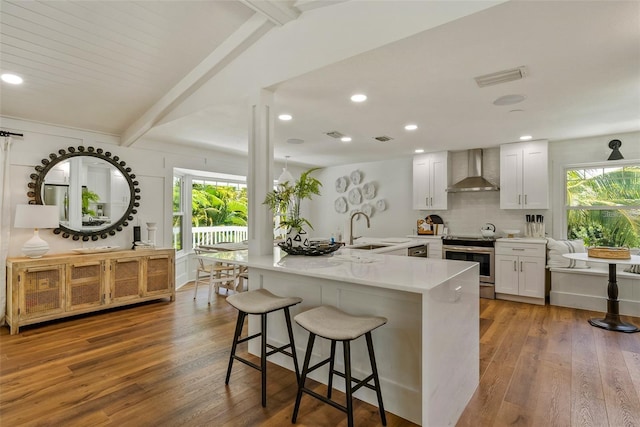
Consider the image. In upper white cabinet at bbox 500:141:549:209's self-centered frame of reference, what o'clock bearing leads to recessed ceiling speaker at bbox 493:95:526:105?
The recessed ceiling speaker is roughly at 12 o'clock from the upper white cabinet.

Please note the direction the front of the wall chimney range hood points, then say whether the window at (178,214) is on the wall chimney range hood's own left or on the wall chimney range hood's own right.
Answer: on the wall chimney range hood's own right

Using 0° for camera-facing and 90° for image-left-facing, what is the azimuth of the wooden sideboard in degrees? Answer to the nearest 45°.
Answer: approximately 315°

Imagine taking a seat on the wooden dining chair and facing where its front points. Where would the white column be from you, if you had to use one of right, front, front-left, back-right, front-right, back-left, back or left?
back-right

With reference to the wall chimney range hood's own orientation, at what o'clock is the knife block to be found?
The knife block is roughly at 9 o'clock from the wall chimney range hood.

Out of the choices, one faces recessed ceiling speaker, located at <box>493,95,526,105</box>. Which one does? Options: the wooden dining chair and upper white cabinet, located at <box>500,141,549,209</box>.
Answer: the upper white cabinet

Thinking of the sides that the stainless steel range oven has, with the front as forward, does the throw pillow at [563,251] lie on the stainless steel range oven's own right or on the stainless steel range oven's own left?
on the stainless steel range oven's own left

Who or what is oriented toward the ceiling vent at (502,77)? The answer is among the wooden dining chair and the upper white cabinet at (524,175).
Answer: the upper white cabinet

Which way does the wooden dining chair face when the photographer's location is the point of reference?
facing away from the viewer and to the right of the viewer

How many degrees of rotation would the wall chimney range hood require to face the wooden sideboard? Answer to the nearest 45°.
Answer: approximately 45° to its right

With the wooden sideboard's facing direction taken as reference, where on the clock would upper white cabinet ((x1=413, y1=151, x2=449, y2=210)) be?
The upper white cabinet is roughly at 11 o'clock from the wooden sideboard.

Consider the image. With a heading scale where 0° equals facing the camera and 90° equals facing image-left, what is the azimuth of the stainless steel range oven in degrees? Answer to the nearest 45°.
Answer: approximately 0°

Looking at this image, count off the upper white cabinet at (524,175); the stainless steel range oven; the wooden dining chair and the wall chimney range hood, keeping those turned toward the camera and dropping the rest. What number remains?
3

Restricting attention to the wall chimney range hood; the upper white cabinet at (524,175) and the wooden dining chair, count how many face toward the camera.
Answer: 2
